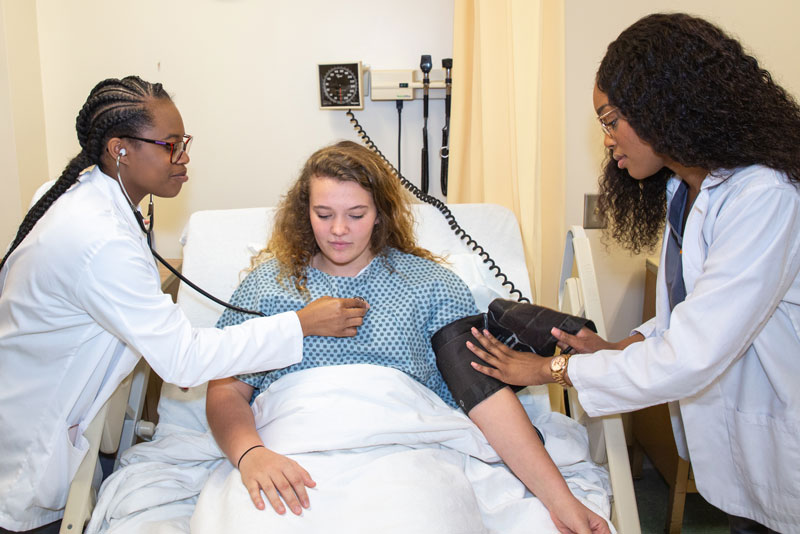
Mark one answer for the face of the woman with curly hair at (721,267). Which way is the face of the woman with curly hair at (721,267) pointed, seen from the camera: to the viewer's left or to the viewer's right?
to the viewer's left

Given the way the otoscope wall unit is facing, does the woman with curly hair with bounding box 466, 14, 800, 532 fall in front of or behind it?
in front

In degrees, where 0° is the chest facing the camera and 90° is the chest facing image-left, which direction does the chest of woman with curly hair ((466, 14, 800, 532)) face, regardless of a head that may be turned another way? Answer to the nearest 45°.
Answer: approximately 90°

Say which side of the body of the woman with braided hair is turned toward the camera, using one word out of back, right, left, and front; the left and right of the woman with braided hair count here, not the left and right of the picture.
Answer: right

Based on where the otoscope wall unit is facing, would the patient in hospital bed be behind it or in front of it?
in front

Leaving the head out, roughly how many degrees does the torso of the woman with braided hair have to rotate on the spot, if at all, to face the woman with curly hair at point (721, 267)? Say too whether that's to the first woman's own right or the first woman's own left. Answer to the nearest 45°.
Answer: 0° — they already face them

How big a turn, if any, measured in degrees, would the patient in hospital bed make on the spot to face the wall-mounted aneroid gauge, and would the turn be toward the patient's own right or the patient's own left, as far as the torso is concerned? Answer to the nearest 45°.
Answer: approximately 180°

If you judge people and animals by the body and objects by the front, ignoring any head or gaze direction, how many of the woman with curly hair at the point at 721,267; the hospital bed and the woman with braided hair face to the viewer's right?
1

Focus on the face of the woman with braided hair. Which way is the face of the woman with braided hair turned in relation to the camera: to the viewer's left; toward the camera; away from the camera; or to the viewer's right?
to the viewer's right
